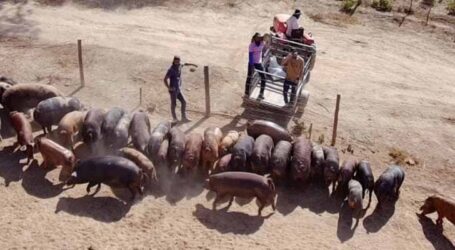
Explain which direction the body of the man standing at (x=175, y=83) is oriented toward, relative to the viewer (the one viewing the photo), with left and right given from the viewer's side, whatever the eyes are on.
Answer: facing the viewer and to the right of the viewer

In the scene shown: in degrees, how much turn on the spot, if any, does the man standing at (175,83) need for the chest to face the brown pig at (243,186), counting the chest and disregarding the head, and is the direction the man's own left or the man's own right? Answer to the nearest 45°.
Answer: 0° — they already face it

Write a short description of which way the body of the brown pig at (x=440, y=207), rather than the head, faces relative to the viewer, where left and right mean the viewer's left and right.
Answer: facing to the left of the viewer

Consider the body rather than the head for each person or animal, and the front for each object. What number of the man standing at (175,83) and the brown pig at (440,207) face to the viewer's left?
1

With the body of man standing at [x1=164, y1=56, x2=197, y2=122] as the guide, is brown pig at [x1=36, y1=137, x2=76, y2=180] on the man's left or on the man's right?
on the man's right

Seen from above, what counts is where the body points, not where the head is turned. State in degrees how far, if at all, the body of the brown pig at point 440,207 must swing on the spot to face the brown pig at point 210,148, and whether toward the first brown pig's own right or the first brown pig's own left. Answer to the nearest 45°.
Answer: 0° — it already faces it

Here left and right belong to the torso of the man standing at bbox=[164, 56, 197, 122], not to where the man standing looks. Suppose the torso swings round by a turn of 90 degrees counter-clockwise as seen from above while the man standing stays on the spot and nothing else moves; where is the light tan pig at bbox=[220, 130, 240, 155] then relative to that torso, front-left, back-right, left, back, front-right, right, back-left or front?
right

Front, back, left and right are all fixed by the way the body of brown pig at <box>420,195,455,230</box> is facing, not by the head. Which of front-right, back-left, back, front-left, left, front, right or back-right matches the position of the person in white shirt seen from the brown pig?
front-right
